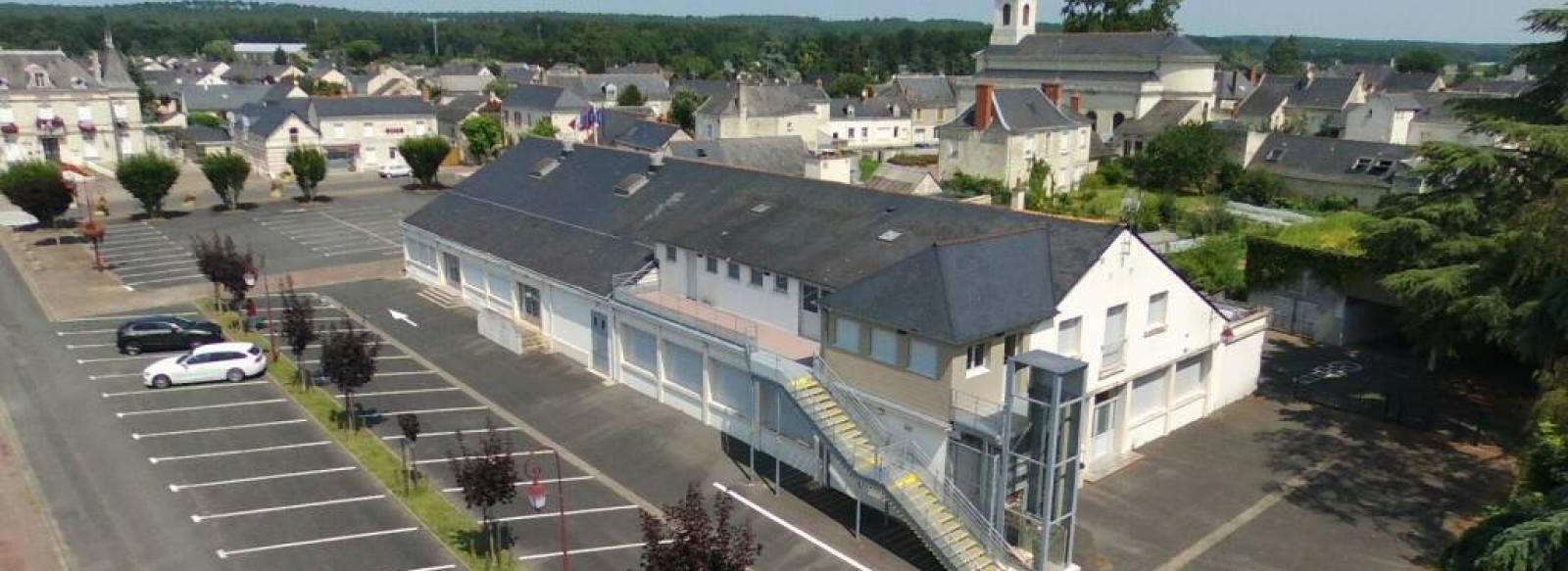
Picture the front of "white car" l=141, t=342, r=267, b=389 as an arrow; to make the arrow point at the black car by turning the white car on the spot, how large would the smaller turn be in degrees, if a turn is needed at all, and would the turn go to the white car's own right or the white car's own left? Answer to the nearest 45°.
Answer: approximately 90° to the white car's own right

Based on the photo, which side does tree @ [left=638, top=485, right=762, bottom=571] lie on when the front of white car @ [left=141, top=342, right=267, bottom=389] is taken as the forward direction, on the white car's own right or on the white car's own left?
on the white car's own left

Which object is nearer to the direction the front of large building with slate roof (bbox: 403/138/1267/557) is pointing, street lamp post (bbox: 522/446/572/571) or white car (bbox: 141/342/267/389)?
the street lamp post

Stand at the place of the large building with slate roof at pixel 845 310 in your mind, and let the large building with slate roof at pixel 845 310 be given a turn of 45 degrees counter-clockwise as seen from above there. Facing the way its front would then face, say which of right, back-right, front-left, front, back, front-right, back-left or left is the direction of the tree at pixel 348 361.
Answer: right

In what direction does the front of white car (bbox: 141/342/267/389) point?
to the viewer's left
